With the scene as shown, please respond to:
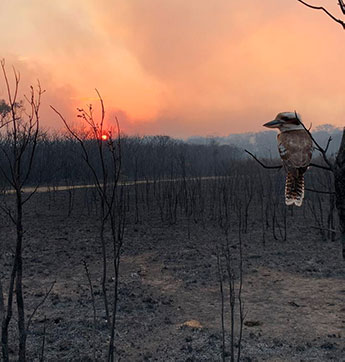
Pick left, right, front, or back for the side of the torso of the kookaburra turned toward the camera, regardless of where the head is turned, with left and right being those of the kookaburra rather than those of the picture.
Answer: back
